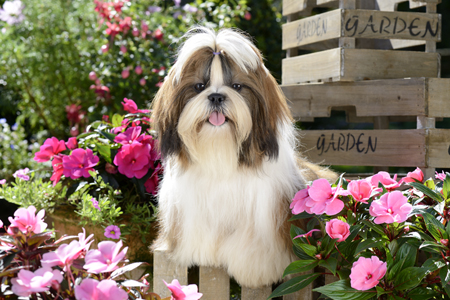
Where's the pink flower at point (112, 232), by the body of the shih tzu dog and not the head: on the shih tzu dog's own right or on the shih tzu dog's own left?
on the shih tzu dog's own right

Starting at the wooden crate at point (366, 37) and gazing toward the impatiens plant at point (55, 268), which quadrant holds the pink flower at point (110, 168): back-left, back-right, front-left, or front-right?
front-right

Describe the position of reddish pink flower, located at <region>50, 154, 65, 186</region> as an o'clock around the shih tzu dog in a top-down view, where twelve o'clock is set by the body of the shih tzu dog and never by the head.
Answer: The reddish pink flower is roughly at 4 o'clock from the shih tzu dog.

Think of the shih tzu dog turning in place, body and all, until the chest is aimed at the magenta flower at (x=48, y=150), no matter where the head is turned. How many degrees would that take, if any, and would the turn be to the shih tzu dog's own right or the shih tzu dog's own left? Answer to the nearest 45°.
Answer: approximately 135° to the shih tzu dog's own right

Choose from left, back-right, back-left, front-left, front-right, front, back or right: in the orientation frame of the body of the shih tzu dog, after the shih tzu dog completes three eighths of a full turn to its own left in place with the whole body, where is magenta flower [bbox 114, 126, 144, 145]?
left

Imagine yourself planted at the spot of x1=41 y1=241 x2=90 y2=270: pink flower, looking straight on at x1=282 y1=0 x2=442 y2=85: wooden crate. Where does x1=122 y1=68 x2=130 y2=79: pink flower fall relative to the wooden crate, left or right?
left

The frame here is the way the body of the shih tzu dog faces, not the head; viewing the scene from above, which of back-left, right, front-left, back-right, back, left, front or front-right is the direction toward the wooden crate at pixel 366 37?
back-left

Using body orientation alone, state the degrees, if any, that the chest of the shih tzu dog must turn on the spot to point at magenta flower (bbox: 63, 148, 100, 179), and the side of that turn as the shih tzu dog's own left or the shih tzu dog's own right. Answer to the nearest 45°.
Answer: approximately 135° to the shih tzu dog's own right

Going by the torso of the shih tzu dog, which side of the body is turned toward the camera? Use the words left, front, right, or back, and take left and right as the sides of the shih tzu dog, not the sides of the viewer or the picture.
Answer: front

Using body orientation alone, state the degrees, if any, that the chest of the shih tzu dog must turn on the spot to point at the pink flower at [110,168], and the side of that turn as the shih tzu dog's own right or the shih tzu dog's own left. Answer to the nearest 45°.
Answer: approximately 135° to the shih tzu dog's own right

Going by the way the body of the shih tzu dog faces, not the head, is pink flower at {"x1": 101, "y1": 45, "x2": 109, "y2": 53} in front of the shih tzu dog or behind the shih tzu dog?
behind

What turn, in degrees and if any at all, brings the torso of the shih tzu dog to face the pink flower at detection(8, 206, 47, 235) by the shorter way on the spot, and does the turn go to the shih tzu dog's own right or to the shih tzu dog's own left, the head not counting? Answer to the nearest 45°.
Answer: approximately 45° to the shih tzu dog's own right
